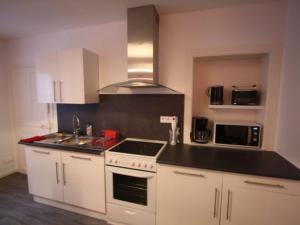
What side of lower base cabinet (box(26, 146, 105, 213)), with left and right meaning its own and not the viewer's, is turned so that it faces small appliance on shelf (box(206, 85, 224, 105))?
left

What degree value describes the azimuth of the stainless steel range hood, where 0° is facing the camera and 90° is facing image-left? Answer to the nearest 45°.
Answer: approximately 0°

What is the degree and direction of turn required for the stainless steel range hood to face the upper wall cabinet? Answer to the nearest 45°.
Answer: approximately 90° to its right

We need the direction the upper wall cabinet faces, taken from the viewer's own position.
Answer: facing the viewer and to the left of the viewer

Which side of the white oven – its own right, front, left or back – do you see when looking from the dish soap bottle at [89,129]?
right

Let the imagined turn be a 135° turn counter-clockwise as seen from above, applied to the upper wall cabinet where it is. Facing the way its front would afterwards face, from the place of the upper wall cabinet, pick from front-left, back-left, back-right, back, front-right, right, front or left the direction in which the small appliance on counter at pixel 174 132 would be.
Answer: front-right

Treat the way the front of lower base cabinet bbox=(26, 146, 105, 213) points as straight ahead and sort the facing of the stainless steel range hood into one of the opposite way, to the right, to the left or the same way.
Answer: the same way

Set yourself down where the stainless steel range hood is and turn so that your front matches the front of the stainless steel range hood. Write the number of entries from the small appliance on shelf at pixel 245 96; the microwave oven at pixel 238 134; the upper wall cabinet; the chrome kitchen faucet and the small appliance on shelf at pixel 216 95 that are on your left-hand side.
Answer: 3

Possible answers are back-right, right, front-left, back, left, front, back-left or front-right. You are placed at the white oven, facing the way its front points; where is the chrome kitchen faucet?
right

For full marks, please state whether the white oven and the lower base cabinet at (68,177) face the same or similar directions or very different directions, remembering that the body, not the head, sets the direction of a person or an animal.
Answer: same or similar directions

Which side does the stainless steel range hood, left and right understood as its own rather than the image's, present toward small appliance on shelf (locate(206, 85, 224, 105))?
left

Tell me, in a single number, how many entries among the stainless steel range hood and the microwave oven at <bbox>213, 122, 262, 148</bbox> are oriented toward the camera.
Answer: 2
